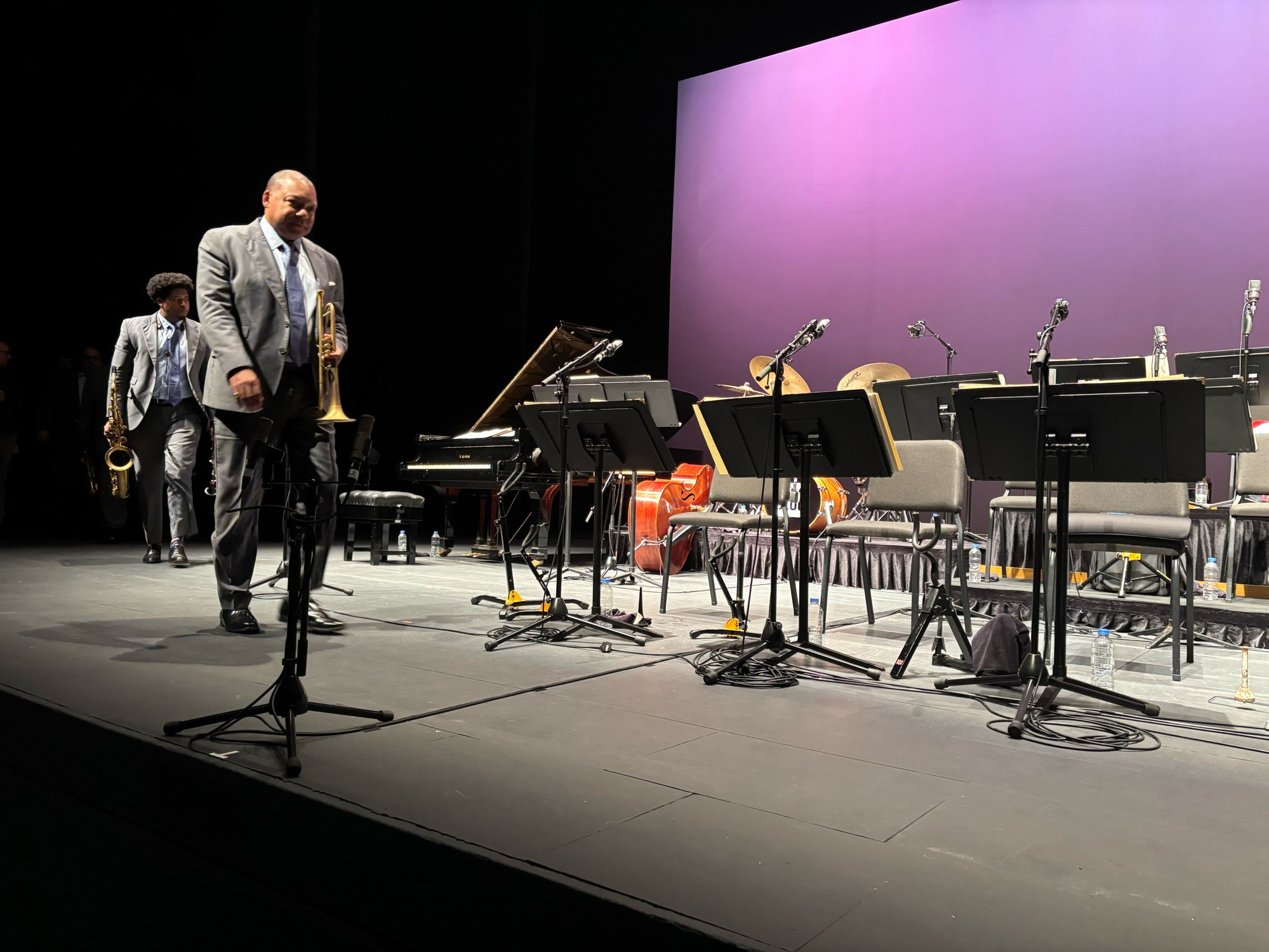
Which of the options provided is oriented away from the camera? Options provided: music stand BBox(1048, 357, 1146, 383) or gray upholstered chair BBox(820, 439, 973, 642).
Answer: the music stand

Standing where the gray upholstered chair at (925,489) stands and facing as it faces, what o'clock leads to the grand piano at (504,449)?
The grand piano is roughly at 3 o'clock from the gray upholstered chair.

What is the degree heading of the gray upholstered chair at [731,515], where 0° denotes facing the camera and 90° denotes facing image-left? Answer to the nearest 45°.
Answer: approximately 45°

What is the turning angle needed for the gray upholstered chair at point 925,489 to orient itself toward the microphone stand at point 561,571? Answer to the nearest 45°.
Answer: approximately 45° to its right

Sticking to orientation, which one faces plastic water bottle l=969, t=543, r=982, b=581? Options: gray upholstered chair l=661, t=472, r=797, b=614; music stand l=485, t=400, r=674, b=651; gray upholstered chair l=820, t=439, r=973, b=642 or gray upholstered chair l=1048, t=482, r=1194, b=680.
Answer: the music stand

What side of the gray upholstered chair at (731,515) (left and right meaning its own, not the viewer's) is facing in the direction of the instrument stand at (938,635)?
left

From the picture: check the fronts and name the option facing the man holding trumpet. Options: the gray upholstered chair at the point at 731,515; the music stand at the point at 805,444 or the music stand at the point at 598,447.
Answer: the gray upholstered chair

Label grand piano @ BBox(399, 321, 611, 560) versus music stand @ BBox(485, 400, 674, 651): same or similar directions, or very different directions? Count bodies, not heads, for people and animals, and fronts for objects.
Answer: very different directions

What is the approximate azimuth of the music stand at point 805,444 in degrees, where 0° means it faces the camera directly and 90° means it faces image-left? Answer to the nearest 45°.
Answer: approximately 225°

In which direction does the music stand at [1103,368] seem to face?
away from the camera
